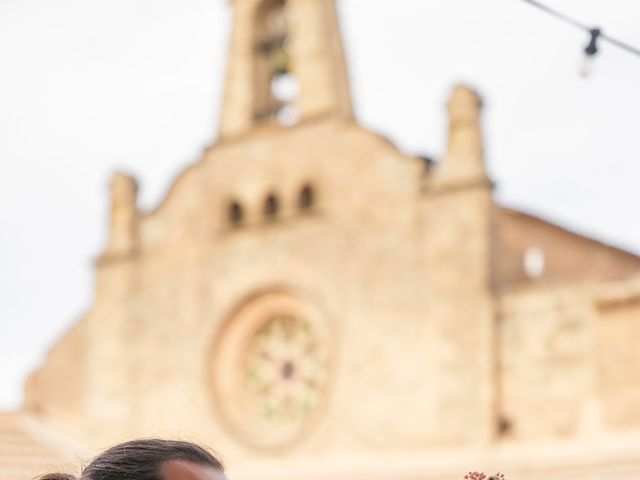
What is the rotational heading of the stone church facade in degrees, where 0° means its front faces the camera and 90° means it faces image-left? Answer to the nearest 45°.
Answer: approximately 45°
